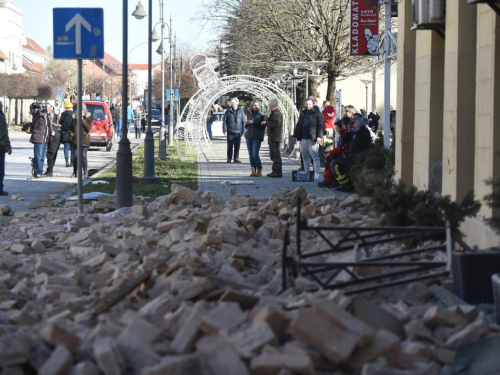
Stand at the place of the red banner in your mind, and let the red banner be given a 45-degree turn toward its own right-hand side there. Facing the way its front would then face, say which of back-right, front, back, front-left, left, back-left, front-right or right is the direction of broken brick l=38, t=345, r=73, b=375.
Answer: front-left

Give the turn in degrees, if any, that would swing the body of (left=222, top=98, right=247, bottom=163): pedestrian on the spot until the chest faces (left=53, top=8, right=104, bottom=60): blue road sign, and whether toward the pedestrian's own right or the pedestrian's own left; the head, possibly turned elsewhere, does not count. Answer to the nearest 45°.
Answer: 0° — they already face it

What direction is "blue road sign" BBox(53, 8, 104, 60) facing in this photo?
toward the camera

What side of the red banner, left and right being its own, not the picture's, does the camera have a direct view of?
front

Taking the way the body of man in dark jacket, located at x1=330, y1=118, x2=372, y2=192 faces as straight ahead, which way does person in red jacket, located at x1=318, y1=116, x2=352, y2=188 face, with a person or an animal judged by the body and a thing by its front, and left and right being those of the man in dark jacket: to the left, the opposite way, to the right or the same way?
the same way

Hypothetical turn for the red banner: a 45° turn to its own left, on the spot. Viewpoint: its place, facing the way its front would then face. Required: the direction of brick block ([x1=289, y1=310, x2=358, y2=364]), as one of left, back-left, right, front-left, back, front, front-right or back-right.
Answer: front-right
